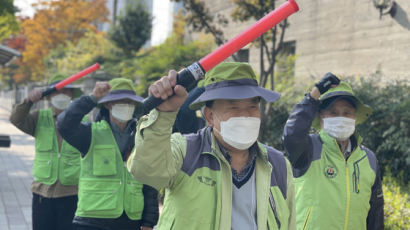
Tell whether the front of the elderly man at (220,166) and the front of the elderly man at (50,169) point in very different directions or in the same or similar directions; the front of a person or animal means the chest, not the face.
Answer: same or similar directions

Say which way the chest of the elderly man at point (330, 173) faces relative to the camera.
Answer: toward the camera

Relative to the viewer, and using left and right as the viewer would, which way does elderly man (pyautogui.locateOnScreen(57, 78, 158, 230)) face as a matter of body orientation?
facing the viewer and to the right of the viewer

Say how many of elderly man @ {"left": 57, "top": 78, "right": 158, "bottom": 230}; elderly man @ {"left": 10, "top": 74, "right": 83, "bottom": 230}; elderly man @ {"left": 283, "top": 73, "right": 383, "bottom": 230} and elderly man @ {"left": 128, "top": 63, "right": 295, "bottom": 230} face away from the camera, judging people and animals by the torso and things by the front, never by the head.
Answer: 0

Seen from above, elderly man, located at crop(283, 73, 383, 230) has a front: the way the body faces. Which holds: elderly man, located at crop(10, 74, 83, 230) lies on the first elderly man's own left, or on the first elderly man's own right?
on the first elderly man's own right

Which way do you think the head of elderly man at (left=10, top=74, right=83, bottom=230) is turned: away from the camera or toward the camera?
toward the camera

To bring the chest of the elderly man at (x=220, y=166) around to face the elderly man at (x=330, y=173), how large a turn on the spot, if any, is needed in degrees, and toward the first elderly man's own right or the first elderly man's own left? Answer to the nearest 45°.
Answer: approximately 90° to the first elderly man's own left

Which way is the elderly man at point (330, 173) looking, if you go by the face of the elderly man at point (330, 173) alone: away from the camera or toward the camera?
toward the camera

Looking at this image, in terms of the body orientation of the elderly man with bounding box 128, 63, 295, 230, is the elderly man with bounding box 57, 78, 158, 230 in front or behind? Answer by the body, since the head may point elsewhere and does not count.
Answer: behind

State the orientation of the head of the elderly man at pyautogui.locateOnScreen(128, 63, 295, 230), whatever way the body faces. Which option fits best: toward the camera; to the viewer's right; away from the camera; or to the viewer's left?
toward the camera

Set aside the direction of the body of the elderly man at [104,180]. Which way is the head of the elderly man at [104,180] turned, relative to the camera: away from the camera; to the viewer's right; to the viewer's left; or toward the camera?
toward the camera
